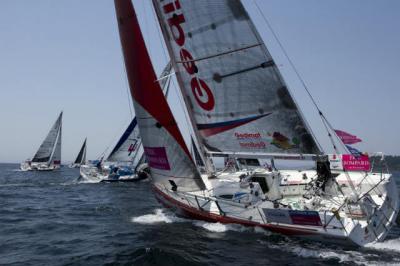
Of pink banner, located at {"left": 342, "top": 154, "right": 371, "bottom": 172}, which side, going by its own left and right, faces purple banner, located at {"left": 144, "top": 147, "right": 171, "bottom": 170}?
right

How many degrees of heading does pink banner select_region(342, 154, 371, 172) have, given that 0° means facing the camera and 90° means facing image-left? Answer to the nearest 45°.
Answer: approximately 0°

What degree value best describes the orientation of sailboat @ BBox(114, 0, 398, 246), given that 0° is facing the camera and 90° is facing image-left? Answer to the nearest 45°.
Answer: approximately 135°
